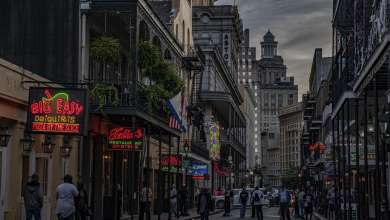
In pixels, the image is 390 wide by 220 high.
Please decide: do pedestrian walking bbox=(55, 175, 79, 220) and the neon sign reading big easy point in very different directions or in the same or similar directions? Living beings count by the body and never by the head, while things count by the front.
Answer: very different directions

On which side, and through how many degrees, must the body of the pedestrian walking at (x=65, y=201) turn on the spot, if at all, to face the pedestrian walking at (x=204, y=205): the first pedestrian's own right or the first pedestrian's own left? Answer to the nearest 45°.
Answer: approximately 45° to the first pedestrian's own right

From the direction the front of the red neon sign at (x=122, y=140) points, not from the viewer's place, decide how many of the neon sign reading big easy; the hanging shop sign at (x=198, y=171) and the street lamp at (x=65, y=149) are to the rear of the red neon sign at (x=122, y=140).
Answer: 1

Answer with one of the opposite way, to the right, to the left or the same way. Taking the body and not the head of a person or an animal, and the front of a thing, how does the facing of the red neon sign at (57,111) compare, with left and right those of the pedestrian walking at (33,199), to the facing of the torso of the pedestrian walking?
the opposite way

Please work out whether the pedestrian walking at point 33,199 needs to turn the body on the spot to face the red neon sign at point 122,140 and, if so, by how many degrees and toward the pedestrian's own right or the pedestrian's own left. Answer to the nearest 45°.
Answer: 0° — they already face it

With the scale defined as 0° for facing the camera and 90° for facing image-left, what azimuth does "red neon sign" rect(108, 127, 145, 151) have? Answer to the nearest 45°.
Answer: approximately 0°

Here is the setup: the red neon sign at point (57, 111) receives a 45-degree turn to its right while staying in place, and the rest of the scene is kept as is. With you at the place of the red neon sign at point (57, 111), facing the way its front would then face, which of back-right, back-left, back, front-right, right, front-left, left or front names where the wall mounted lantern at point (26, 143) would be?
right

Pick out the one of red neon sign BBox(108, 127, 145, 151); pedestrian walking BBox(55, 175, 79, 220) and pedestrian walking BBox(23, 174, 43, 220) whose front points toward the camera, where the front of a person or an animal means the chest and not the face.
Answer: the red neon sign

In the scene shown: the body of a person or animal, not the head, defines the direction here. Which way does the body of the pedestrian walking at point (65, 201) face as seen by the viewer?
away from the camera

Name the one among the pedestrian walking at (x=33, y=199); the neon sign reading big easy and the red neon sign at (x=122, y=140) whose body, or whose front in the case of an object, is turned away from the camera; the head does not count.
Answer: the pedestrian walking

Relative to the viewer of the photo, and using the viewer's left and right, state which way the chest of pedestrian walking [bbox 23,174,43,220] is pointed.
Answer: facing away from the viewer
